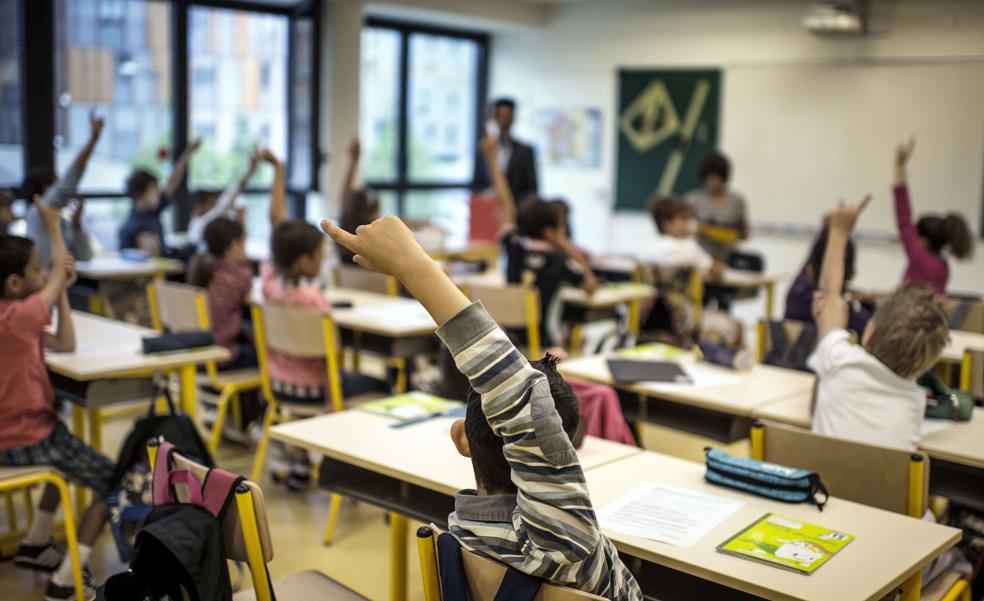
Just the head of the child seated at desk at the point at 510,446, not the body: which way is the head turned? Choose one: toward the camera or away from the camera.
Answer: away from the camera

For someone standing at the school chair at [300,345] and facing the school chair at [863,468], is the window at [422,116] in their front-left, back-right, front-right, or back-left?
back-left

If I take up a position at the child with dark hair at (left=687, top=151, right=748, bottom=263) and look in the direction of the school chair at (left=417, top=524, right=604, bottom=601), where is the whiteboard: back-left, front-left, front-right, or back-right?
back-left

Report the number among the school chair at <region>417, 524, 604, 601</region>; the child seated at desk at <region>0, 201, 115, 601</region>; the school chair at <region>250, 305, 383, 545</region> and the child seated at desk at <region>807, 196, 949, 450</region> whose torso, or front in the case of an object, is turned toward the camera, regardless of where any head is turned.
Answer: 0

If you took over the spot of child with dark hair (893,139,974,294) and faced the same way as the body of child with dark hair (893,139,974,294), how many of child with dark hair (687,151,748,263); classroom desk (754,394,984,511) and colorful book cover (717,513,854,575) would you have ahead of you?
1

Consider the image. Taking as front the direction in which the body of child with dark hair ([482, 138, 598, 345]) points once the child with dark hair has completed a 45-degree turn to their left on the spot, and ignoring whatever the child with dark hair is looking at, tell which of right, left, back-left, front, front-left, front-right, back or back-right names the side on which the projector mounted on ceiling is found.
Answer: front-right

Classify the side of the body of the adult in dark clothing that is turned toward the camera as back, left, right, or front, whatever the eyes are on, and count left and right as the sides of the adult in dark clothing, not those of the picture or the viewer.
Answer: front

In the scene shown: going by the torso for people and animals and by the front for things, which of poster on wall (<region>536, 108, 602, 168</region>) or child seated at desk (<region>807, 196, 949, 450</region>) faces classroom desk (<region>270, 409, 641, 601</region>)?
the poster on wall

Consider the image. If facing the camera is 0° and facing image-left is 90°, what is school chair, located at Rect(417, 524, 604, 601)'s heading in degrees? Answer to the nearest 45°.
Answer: approximately 225°

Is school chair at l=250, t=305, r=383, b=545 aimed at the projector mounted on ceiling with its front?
yes

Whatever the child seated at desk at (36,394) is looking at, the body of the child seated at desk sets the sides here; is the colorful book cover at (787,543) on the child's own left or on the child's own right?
on the child's own right

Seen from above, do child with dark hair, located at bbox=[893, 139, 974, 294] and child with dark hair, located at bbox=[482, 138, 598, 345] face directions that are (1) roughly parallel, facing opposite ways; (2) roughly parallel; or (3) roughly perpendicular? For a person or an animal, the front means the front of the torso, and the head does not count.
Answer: roughly perpendicular

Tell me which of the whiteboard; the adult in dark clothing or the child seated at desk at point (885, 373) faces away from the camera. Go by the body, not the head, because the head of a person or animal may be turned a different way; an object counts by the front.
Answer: the child seated at desk

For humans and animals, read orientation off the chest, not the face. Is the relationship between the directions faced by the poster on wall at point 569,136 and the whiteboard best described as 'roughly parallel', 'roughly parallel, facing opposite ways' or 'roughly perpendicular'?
roughly parallel

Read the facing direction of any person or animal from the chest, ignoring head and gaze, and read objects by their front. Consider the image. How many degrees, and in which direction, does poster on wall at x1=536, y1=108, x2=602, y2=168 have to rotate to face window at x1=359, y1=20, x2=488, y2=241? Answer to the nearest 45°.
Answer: approximately 90° to its right
